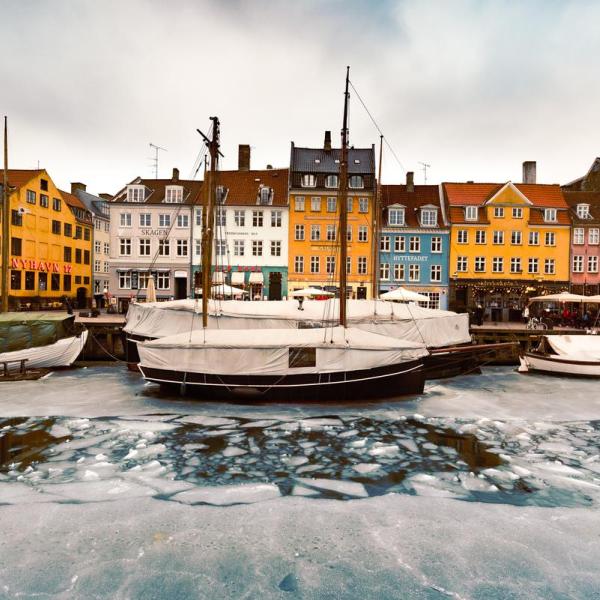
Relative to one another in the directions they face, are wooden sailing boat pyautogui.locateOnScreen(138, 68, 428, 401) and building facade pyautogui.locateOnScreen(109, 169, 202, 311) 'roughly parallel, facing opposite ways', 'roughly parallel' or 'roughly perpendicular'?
roughly perpendicular

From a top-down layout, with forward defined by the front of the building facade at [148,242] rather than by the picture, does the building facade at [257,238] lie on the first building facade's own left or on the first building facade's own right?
on the first building facade's own left

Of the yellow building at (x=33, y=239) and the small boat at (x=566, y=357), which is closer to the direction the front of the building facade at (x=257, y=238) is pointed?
the small boat

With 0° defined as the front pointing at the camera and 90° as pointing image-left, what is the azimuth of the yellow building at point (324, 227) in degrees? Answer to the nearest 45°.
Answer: approximately 0°

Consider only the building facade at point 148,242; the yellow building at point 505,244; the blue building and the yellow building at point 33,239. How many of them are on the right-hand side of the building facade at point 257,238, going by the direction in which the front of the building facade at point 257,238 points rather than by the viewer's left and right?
2

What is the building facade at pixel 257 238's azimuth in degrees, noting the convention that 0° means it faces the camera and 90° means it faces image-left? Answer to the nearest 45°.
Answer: approximately 0°

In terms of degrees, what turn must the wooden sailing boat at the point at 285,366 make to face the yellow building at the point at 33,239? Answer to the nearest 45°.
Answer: approximately 135° to its left

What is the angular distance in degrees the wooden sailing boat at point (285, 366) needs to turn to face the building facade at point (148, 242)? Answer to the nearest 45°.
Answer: approximately 135° to its left

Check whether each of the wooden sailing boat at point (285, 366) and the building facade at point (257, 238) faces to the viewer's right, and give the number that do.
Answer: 1

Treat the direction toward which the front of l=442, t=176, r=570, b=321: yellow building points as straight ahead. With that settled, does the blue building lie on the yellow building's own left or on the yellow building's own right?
on the yellow building's own right

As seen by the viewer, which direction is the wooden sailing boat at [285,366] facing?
to the viewer's right

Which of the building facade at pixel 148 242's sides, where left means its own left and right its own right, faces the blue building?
left

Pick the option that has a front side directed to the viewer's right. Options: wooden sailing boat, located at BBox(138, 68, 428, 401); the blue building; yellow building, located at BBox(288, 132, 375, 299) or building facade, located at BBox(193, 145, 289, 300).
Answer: the wooden sailing boat
